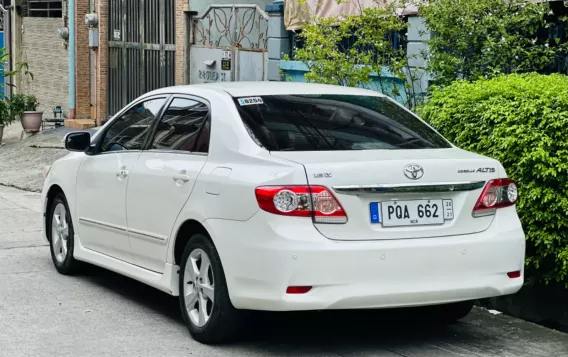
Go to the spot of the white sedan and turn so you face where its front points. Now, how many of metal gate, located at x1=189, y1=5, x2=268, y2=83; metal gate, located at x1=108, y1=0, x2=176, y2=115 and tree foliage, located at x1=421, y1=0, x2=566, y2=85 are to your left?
0

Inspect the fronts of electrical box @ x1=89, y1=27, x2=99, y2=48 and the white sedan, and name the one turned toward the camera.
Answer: the electrical box

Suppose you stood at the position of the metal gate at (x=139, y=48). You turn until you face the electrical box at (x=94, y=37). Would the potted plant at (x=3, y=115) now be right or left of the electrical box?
left

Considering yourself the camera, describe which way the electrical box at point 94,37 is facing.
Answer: facing the viewer

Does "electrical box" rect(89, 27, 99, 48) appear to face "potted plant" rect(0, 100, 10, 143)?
no

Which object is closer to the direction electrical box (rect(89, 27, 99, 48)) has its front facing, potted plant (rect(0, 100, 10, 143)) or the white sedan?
the white sedan

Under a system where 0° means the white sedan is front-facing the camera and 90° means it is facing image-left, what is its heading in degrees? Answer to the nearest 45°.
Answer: approximately 135°

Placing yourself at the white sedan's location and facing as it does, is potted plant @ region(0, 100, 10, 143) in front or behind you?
in front

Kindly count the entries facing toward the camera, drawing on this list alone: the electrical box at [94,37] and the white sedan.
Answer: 1

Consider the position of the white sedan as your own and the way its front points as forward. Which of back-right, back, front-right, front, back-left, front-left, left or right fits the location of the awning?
front-right
